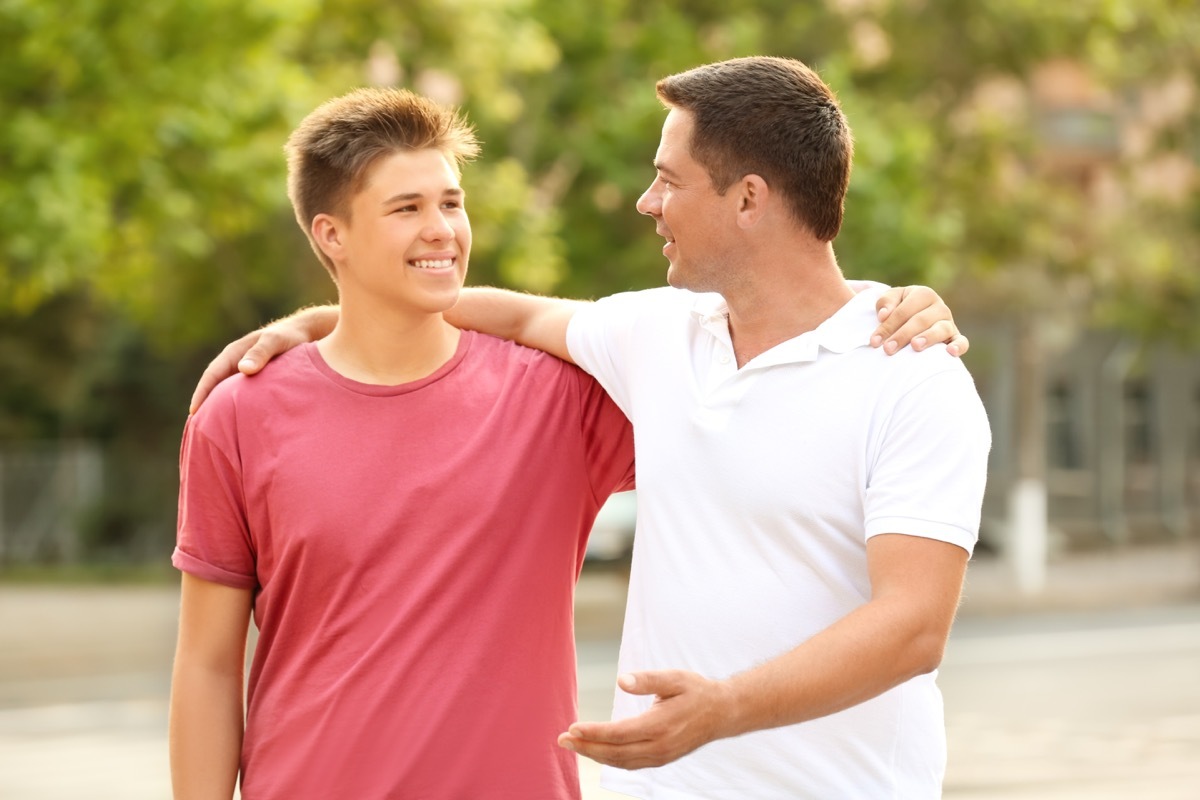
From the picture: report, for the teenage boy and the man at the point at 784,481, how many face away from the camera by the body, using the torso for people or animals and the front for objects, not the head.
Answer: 0

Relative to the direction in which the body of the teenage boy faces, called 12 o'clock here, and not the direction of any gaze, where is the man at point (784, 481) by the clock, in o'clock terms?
The man is roughly at 10 o'clock from the teenage boy.

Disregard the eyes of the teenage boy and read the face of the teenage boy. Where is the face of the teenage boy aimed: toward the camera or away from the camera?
toward the camera

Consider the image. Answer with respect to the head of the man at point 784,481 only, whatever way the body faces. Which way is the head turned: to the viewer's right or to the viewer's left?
to the viewer's left

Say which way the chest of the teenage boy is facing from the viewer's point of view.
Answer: toward the camera

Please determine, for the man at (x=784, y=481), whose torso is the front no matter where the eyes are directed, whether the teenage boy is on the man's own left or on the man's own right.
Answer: on the man's own right

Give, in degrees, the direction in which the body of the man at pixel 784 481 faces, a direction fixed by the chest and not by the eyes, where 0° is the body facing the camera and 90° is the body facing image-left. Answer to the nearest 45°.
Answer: approximately 45°
